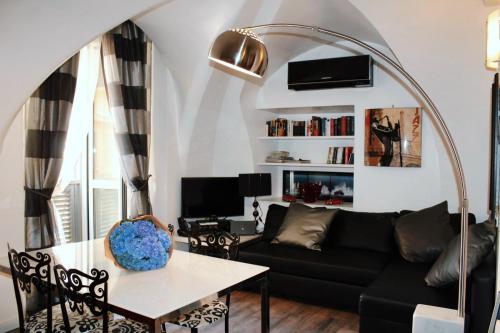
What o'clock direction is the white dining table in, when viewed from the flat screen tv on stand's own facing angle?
The white dining table is roughly at 12 o'clock from the flat screen tv on stand.

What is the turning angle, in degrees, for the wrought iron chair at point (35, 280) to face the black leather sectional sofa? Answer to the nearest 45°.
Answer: approximately 45° to its right

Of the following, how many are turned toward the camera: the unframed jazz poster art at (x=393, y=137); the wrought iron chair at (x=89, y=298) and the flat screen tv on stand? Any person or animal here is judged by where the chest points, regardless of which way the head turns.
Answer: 2

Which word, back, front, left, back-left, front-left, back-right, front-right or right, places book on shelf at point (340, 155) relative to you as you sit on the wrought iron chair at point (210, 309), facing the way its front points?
back

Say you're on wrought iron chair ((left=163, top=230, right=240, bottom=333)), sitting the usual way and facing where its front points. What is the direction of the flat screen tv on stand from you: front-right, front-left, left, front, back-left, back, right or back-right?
back-right

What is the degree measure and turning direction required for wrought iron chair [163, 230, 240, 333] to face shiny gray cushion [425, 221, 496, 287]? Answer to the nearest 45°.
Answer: approximately 135° to its left

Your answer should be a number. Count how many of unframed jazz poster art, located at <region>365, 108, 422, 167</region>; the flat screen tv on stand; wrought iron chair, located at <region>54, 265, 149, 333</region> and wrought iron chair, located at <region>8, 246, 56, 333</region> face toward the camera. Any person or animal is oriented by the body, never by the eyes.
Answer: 2
